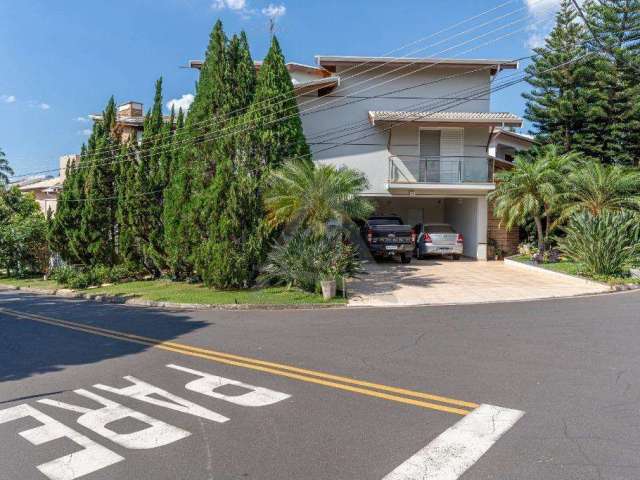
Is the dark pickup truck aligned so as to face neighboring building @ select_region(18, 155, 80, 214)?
no

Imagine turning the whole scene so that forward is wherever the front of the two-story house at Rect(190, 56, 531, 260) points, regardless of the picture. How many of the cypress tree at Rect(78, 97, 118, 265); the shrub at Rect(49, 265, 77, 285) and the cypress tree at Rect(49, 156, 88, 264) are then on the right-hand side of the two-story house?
3

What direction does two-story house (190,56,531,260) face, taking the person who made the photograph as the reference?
facing the viewer

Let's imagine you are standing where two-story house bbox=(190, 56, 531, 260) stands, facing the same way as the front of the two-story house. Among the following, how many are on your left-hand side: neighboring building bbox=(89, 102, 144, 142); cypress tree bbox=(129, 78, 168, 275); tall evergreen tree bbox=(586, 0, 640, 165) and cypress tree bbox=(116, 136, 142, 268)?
1

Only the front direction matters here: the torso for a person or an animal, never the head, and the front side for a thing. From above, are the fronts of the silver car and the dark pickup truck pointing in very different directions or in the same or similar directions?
same or similar directions

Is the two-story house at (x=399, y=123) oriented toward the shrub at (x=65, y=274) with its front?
no

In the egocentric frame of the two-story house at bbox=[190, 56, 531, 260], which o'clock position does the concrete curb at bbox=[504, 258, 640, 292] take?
The concrete curb is roughly at 11 o'clock from the two-story house.
